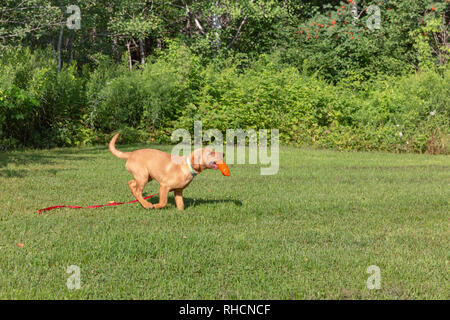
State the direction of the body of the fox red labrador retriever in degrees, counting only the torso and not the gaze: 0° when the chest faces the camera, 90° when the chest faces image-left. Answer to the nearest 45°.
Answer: approximately 270°

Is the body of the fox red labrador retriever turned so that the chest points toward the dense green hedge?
no
